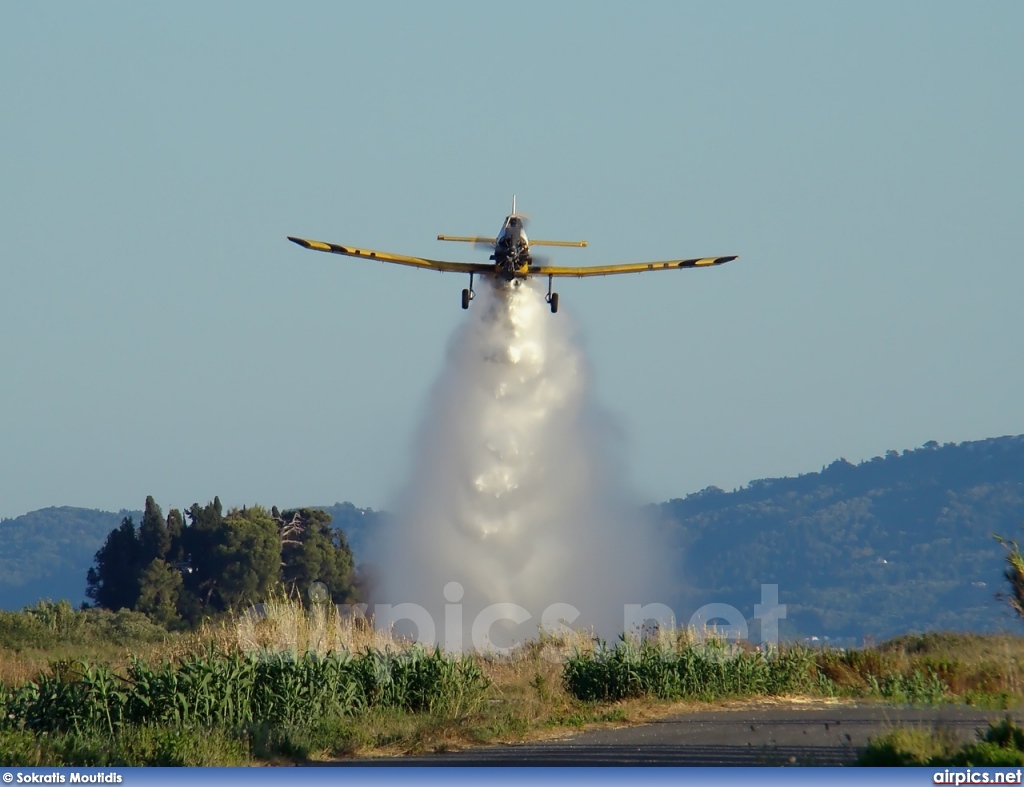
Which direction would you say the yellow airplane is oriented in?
toward the camera
